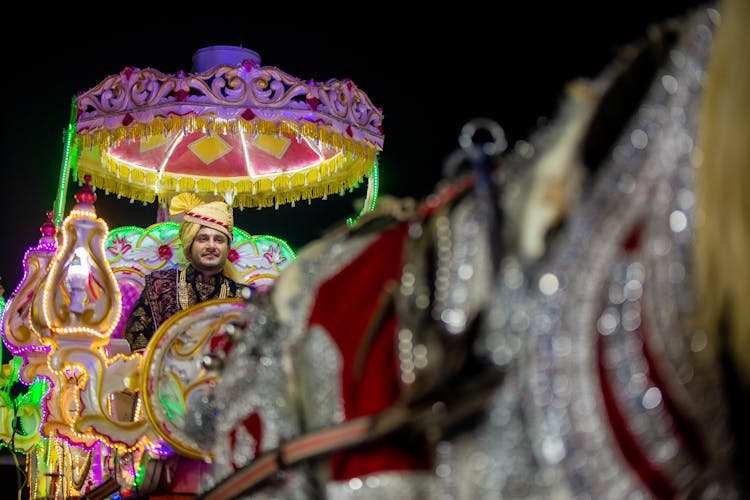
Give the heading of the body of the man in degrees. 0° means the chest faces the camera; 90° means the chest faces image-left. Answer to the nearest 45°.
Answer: approximately 315°

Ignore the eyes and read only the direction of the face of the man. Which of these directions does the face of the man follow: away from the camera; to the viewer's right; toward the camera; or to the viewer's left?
toward the camera
